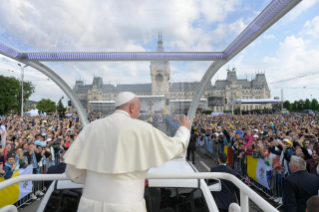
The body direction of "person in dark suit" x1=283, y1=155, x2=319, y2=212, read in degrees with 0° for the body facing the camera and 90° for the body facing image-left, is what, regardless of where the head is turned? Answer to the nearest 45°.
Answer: approximately 135°

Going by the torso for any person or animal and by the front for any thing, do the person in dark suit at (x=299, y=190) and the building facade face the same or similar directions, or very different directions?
very different directions

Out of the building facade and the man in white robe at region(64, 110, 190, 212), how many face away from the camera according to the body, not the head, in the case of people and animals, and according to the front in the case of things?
1

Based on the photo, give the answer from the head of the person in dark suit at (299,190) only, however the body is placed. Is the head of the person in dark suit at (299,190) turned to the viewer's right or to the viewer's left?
to the viewer's left

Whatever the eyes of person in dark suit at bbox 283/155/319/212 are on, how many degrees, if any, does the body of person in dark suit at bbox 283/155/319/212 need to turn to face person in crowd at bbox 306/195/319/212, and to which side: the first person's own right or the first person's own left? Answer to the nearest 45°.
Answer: approximately 135° to the first person's own left

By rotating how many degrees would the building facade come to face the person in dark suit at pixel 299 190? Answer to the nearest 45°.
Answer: approximately 45° to its left

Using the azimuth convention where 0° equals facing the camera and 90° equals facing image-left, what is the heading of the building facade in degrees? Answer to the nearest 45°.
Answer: approximately 0°

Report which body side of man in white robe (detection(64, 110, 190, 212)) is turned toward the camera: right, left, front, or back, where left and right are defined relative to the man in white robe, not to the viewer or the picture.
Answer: back
